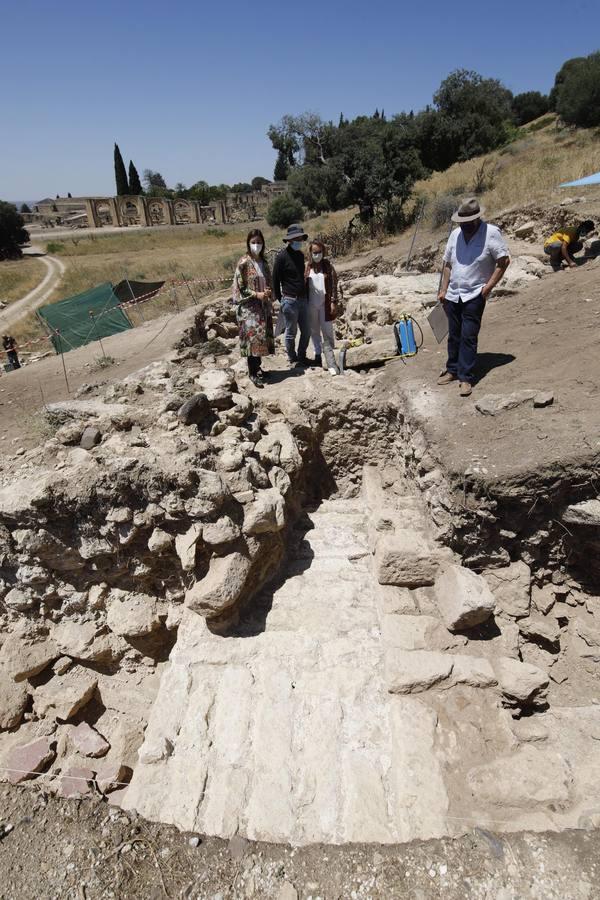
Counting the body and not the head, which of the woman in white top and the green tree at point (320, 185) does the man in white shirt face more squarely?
the woman in white top

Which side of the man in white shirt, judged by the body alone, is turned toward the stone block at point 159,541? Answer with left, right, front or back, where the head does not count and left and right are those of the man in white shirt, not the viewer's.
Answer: front

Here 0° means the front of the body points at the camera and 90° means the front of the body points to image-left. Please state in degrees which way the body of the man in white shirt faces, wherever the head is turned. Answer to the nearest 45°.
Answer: approximately 45°

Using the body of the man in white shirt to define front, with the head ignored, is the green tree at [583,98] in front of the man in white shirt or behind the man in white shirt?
behind

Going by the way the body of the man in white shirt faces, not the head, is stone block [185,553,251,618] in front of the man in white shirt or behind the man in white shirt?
in front

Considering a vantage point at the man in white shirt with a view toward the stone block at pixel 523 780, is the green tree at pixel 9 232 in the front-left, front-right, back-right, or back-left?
back-right

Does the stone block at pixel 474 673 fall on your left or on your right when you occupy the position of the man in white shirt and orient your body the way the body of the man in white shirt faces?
on your left

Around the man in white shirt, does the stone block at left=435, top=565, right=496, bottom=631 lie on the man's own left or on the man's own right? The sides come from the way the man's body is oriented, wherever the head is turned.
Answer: on the man's own left

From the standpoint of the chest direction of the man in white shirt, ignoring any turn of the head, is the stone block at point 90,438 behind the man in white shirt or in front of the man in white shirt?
in front
